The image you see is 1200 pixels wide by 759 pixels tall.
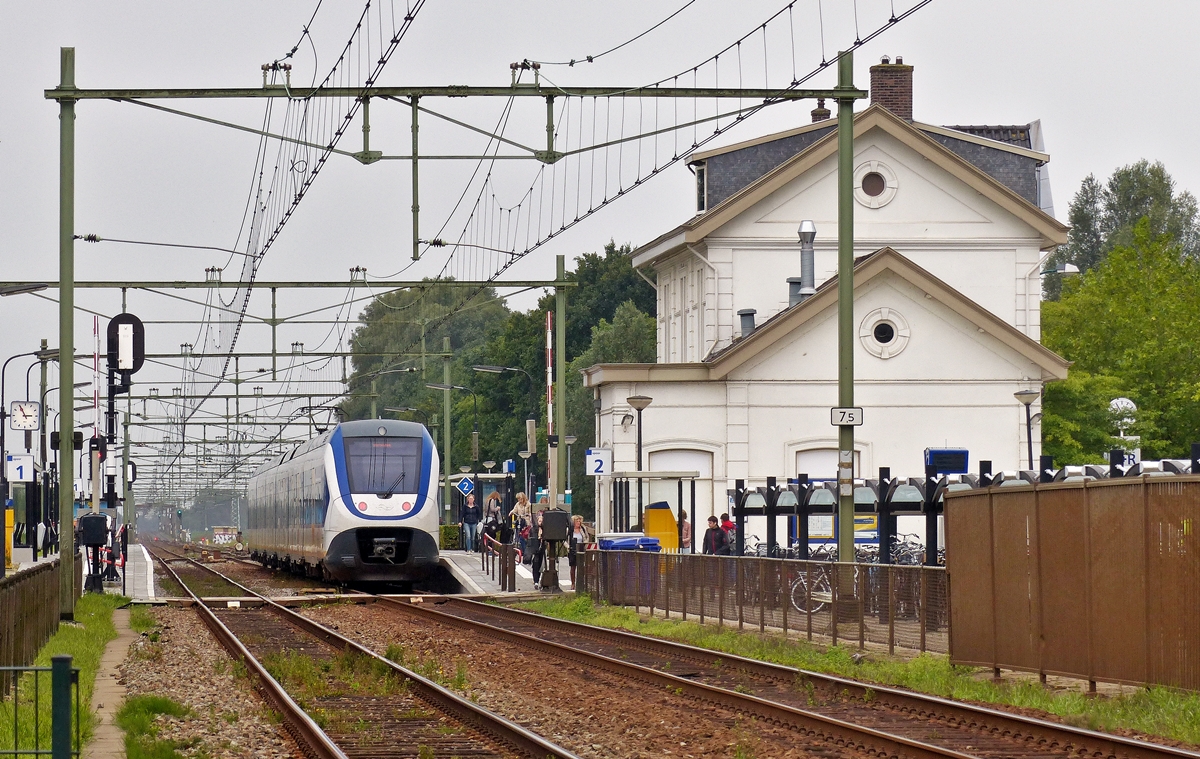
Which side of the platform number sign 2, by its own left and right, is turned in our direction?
front

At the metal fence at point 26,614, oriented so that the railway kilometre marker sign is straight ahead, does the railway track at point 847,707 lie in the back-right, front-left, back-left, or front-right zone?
front-right

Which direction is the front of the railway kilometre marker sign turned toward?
toward the camera

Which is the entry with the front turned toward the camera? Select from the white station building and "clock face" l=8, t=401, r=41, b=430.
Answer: the clock face

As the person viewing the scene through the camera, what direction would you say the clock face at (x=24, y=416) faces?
facing the viewer

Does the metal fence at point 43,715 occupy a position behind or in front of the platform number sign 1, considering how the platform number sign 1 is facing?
in front

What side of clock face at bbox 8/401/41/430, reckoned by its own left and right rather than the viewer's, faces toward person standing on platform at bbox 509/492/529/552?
left

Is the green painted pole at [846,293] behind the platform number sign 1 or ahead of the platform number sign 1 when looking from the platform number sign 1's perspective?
ahead

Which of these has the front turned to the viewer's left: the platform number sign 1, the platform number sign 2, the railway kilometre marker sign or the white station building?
the white station building

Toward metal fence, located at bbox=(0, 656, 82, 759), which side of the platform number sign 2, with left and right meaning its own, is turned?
front
